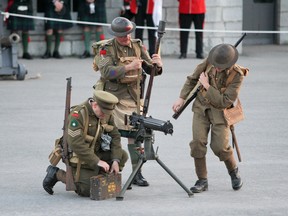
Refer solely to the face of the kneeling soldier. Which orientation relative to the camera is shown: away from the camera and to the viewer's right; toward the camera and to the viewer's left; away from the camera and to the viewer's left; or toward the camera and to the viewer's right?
toward the camera and to the viewer's right

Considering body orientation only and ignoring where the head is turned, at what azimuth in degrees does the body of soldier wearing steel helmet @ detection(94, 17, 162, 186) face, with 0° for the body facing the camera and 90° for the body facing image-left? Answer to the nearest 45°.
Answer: approximately 315°

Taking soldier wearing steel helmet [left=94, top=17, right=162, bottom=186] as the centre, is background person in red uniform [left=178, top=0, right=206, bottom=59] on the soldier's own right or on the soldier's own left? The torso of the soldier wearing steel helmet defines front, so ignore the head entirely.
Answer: on the soldier's own left

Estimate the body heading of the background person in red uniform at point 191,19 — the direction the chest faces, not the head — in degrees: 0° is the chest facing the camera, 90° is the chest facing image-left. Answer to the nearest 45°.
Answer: approximately 0°

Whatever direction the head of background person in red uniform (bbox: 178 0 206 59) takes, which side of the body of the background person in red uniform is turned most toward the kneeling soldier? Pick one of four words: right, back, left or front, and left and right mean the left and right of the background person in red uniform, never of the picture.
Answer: front

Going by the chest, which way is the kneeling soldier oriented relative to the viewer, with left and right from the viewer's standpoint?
facing the viewer and to the right of the viewer

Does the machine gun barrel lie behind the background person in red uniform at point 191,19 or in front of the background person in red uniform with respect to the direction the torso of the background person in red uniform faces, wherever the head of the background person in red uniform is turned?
in front

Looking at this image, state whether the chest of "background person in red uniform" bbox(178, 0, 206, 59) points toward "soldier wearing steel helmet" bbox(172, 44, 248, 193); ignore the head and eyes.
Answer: yes

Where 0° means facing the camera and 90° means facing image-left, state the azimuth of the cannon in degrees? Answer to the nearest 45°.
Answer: approximately 315°

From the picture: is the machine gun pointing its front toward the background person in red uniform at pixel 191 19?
no

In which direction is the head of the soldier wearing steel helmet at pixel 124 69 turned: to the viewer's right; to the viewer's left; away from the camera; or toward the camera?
toward the camera

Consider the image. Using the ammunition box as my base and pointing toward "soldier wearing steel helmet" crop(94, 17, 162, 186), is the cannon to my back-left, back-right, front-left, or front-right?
front-left

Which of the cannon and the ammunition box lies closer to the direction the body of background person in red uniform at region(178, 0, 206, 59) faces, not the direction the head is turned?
the ammunition box
